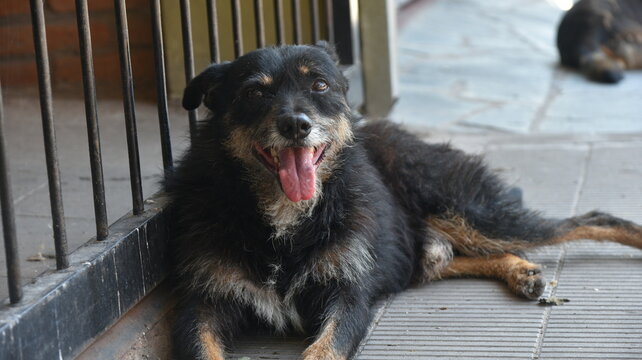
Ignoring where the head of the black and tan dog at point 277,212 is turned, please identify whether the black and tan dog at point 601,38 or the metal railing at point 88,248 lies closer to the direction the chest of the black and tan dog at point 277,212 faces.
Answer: the metal railing

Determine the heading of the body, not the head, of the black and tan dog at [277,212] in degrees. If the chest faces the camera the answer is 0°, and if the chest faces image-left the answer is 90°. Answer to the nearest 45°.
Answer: approximately 45°

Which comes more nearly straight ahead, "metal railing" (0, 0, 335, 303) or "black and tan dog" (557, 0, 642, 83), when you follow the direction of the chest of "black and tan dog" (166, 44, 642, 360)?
the metal railing

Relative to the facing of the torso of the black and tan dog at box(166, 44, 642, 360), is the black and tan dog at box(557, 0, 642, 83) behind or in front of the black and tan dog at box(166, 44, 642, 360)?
behind

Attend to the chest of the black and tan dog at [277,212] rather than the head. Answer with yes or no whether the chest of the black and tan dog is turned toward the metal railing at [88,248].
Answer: no
